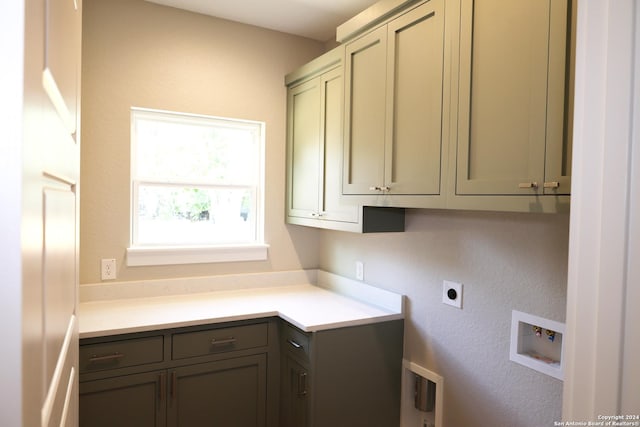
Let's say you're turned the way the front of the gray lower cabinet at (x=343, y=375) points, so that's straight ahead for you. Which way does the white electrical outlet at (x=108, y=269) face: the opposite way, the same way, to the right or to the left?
to the left

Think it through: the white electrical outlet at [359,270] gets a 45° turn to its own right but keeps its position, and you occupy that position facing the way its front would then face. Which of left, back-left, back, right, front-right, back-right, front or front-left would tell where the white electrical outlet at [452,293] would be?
back-left

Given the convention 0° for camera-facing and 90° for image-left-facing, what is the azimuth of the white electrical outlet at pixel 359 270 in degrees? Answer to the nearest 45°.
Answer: approximately 45°

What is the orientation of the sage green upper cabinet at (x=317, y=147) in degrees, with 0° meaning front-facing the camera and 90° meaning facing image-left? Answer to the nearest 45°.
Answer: approximately 45°

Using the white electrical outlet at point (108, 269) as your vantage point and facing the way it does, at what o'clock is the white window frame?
The white window frame is roughly at 9 o'clock from the white electrical outlet.

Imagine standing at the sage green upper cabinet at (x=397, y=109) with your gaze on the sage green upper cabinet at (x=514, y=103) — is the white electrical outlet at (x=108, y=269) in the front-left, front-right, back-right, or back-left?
back-right

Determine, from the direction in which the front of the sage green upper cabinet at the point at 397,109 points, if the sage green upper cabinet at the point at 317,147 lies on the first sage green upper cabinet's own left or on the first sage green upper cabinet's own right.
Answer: on the first sage green upper cabinet's own right
